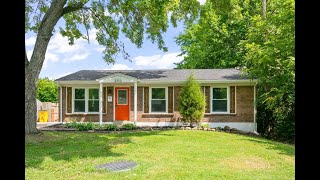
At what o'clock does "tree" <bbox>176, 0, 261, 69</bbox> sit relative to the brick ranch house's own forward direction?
The tree is roughly at 7 o'clock from the brick ranch house.

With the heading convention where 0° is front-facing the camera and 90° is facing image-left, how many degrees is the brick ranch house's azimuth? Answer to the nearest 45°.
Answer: approximately 0°

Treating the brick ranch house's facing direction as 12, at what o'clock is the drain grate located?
The drain grate is roughly at 12 o'clock from the brick ranch house.
